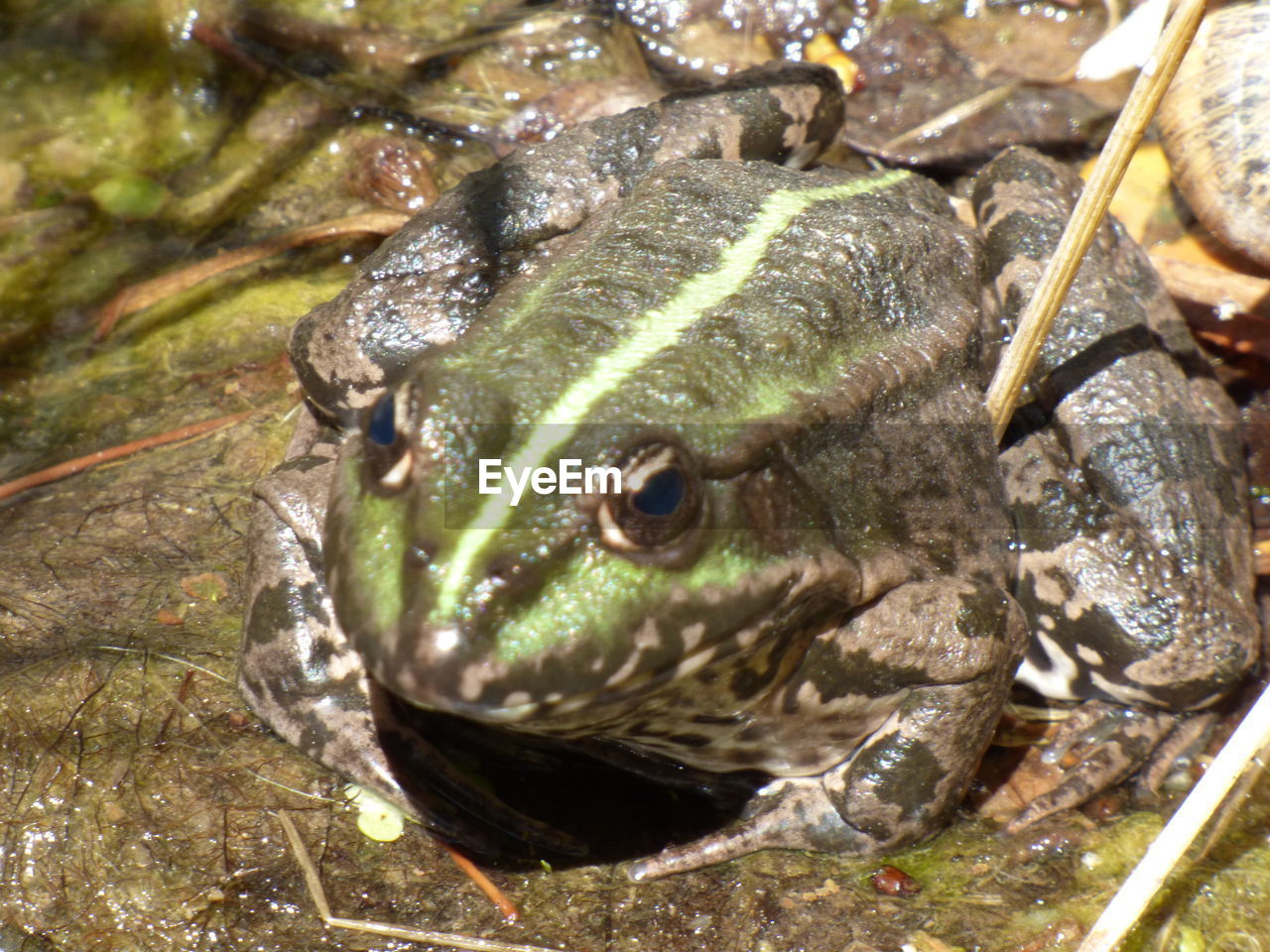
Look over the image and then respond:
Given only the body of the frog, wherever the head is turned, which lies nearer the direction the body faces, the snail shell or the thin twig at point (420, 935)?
the thin twig

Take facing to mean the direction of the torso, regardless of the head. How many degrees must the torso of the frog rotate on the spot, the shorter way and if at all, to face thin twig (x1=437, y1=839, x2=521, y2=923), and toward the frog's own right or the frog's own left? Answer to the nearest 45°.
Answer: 0° — it already faces it

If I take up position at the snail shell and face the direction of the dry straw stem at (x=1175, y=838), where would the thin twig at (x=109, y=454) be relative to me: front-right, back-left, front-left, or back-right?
front-right

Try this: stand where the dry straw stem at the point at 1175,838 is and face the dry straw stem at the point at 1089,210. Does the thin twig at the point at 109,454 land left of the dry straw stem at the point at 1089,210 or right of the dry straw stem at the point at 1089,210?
left

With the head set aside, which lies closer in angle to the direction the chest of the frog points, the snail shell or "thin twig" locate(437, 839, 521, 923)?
the thin twig

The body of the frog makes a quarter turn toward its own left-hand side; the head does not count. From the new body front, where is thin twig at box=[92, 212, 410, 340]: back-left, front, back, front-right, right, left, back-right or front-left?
back

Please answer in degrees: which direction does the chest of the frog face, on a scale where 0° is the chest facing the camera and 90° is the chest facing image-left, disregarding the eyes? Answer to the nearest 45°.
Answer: approximately 45°

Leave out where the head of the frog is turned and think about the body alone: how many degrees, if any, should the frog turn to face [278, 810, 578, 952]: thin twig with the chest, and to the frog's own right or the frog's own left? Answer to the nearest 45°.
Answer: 0° — it already faces it

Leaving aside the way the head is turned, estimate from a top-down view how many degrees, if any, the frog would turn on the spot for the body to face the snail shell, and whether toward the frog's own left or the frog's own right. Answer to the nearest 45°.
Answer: approximately 180°
